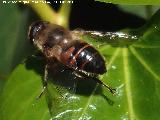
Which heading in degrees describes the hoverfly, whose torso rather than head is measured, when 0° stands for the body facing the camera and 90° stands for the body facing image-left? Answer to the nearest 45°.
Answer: approximately 135°

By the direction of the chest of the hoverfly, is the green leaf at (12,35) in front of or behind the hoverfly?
in front
